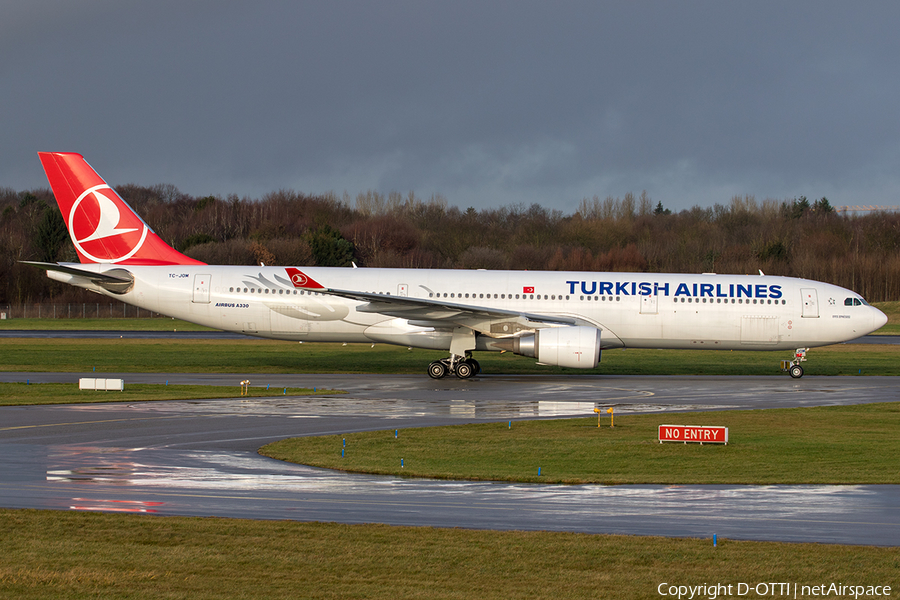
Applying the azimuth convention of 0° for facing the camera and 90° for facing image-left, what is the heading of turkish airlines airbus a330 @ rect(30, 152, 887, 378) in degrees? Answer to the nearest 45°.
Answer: approximately 270°
